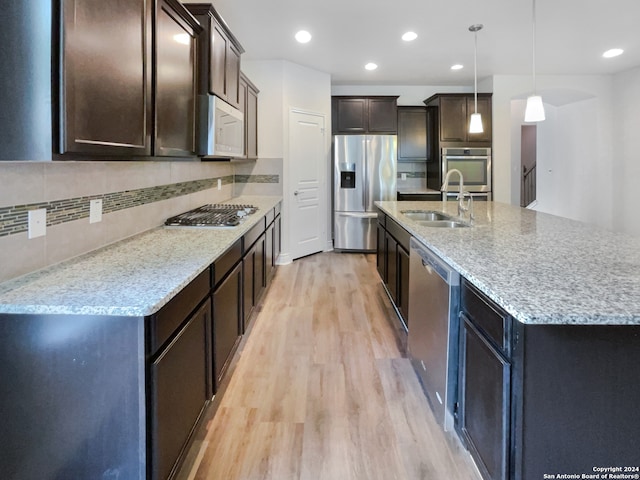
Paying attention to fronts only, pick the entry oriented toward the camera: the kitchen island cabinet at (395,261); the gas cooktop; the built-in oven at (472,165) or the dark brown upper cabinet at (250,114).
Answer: the built-in oven

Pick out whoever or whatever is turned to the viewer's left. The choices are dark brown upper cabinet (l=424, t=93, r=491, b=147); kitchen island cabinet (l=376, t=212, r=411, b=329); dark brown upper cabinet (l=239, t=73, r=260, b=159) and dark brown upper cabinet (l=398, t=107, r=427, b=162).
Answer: the kitchen island cabinet

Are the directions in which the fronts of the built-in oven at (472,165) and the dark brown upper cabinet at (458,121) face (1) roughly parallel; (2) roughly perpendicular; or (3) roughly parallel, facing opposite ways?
roughly parallel

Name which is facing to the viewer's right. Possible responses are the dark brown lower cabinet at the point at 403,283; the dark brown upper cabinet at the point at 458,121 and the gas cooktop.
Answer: the gas cooktop

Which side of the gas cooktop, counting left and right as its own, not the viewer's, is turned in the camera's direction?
right

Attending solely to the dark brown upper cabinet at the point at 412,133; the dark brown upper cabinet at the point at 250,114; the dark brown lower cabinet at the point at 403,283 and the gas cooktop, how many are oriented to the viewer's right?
2

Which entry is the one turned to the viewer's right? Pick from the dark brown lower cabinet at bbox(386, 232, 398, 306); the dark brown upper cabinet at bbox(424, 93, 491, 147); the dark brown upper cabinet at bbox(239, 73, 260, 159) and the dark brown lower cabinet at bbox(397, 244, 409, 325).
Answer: the dark brown upper cabinet at bbox(239, 73, 260, 159)

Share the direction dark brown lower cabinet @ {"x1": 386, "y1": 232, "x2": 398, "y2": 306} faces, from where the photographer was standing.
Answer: facing to the left of the viewer

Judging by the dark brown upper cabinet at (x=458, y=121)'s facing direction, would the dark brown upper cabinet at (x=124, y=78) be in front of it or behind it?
in front

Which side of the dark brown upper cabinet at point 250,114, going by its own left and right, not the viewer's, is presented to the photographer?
right

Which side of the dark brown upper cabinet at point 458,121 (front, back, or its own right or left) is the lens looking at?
front

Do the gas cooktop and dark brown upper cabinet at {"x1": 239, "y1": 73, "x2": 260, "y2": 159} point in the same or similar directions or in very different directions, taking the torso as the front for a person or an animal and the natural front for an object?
same or similar directions

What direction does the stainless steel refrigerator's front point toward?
toward the camera

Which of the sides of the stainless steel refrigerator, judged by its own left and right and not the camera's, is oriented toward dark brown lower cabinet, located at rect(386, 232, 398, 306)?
front
